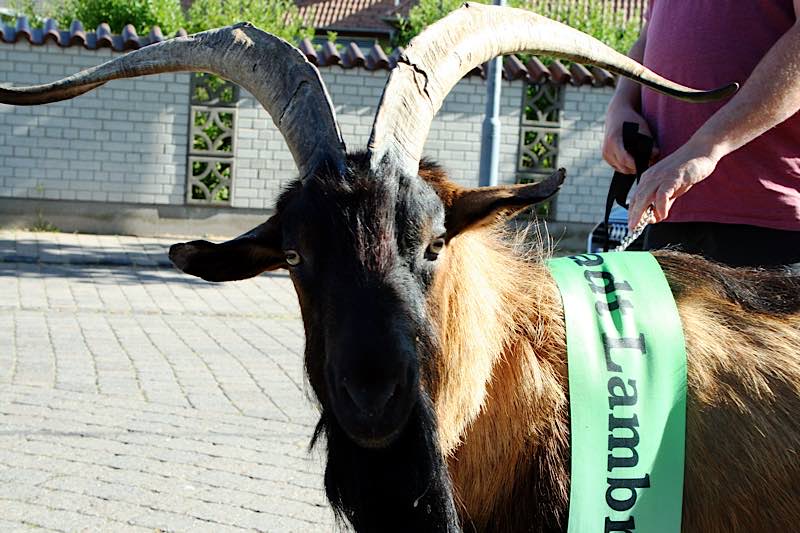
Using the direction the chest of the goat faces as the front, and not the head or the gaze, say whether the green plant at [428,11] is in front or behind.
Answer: behind

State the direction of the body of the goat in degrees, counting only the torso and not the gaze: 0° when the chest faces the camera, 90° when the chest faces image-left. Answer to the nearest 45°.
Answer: approximately 45°

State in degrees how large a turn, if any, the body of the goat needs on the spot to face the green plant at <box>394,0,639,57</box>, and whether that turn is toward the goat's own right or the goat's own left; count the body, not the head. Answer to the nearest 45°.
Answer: approximately 135° to the goat's own right

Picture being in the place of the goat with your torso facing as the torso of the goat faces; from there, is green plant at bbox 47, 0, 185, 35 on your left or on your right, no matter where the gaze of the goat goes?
on your right

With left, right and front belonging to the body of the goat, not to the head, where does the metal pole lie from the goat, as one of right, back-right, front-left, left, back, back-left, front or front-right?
back-right

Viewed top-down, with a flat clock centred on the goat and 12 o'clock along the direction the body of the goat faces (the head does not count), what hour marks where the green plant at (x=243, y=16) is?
The green plant is roughly at 4 o'clock from the goat.

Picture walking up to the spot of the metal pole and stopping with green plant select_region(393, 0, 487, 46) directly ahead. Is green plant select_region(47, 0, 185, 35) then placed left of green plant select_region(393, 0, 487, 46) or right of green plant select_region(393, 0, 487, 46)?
left
